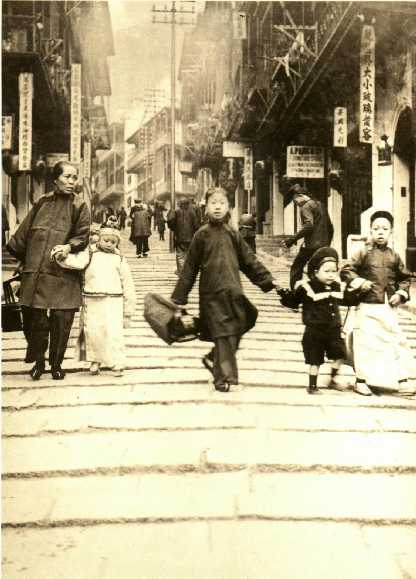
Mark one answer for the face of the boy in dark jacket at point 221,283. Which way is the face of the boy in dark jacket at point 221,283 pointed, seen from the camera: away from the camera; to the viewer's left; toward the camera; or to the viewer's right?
toward the camera

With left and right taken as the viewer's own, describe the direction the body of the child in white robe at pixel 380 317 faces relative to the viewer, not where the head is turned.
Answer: facing the viewer

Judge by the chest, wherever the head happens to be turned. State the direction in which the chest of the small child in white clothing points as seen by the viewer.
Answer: toward the camera

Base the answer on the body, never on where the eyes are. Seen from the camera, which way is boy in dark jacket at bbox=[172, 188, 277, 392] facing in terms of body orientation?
toward the camera

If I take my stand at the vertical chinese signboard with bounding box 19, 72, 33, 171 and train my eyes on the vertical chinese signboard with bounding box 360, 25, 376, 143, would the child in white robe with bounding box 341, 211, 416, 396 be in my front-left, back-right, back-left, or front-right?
front-right

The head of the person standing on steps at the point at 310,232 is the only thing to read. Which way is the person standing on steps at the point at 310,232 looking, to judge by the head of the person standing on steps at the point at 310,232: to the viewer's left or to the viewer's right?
to the viewer's left

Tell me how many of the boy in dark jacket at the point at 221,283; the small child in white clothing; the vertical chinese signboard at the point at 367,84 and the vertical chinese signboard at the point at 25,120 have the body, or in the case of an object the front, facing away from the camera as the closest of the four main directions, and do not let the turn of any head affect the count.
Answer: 0

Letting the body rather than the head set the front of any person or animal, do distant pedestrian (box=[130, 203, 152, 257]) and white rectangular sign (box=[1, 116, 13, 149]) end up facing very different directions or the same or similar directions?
very different directions
